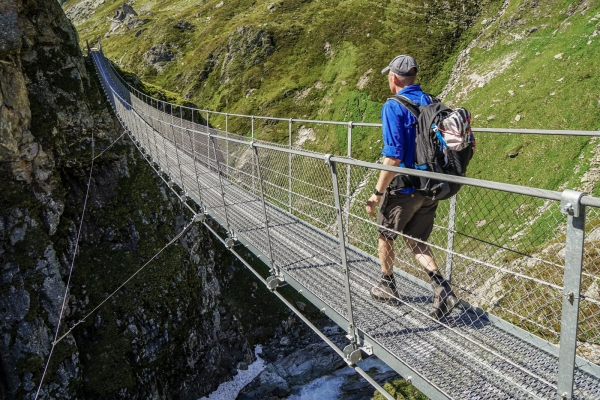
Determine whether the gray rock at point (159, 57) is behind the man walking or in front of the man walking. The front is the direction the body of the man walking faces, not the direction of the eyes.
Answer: in front

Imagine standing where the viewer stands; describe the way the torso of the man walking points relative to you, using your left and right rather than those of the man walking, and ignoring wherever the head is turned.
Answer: facing away from the viewer and to the left of the viewer

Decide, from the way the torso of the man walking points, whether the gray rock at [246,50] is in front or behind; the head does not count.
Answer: in front
